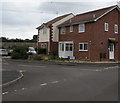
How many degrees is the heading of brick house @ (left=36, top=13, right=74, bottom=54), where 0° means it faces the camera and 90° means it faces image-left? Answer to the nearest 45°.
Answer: approximately 45°

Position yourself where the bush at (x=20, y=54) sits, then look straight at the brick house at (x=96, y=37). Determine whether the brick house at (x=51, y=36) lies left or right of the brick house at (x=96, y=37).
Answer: left

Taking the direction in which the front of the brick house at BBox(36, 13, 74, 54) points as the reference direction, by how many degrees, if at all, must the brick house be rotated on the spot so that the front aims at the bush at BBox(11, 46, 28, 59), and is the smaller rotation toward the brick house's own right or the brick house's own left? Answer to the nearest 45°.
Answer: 0° — it already faces it

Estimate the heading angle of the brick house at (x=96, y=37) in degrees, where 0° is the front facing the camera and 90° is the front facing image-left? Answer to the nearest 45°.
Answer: approximately 45°

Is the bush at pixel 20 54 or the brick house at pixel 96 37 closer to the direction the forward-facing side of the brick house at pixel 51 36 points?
the bush

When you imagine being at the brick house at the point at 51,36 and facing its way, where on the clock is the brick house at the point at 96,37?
the brick house at the point at 96,37 is roughly at 9 o'clock from the brick house at the point at 51,36.

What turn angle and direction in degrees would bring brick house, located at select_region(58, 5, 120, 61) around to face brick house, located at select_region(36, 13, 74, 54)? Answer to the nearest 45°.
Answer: approximately 90° to its right

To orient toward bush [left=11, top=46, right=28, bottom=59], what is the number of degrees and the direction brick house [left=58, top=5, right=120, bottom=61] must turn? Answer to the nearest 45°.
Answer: approximately 45° to its right
